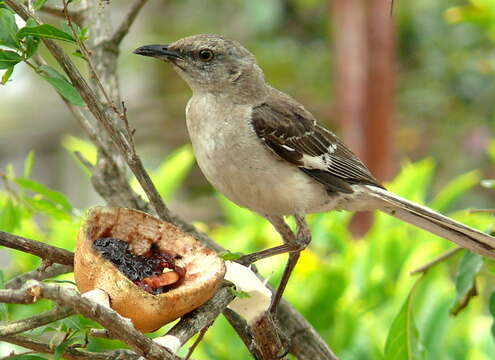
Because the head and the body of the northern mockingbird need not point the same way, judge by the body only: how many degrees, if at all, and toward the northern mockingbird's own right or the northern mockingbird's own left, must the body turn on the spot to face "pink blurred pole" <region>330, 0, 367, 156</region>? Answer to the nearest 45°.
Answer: approximately 90° to the northern mockingbird's own right

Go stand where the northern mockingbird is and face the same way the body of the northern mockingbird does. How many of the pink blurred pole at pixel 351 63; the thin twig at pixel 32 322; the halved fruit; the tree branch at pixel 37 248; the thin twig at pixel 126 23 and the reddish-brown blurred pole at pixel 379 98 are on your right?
2

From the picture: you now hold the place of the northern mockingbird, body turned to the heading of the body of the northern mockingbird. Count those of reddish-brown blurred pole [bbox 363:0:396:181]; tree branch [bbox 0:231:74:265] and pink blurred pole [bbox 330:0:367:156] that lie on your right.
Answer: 2

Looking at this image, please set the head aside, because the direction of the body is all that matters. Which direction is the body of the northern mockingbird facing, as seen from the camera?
to the viewer's left

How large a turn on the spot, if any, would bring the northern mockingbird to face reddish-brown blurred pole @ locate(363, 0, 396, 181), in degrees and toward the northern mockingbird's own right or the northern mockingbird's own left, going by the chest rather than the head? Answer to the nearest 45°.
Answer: approximately 90° to the northern mockingbird's own right

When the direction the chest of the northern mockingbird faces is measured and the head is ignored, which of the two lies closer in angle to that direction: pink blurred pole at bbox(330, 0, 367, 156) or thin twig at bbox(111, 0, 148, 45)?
the thin twig

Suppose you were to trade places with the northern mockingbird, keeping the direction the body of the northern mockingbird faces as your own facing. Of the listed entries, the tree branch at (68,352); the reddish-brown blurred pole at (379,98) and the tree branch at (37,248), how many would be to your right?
1
